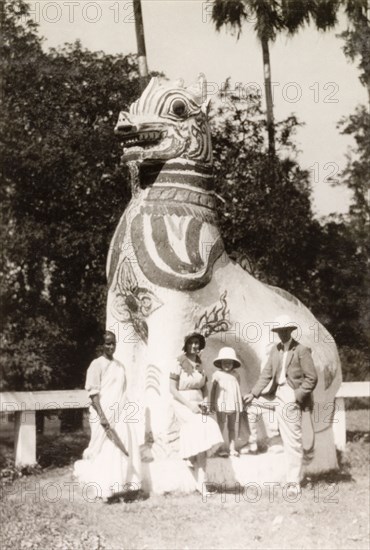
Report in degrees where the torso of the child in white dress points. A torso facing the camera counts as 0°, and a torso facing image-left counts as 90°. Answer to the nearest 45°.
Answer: approximately 0°

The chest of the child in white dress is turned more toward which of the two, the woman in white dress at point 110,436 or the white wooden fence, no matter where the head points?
the woman in white dress

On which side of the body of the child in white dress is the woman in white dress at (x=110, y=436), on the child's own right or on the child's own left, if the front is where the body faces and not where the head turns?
on the child's own right
